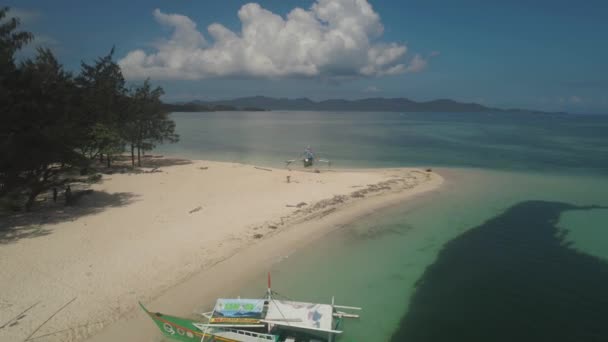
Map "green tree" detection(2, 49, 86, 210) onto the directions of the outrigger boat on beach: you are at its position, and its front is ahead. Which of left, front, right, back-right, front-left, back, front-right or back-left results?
front-right

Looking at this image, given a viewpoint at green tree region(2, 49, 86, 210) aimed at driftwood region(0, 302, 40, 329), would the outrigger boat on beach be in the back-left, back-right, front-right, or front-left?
front-left

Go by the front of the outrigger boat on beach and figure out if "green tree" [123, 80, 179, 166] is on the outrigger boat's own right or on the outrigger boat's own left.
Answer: on the outrigger boat's own right

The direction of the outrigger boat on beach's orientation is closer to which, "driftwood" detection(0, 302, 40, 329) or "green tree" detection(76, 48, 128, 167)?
the driftwood

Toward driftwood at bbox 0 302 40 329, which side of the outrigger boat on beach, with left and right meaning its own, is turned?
front

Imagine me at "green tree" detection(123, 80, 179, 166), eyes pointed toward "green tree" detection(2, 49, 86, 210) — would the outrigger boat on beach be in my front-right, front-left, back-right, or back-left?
front-left

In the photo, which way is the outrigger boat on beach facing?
to the viewer's left
